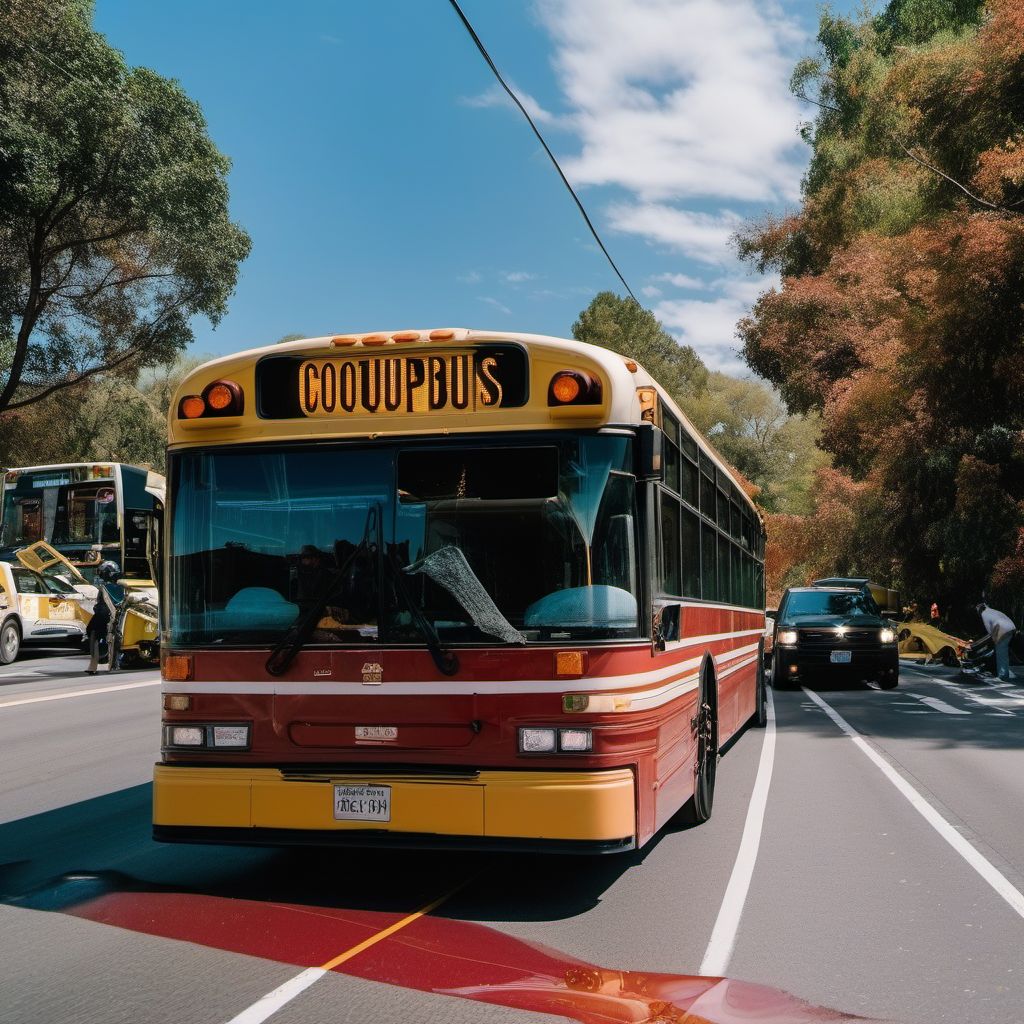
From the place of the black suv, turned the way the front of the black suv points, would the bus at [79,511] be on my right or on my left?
on my right

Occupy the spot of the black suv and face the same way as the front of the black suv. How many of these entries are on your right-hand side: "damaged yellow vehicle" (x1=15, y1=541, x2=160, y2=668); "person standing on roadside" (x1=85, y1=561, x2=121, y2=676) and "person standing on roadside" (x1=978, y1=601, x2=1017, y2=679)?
2

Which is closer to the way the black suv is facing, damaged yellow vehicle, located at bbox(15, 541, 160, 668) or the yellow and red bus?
the yellow and red bus

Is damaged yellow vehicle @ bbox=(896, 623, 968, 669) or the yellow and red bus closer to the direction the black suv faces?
the yellow and red bus

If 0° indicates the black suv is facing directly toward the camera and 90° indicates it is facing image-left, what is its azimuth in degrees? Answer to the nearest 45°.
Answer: approximately 0°

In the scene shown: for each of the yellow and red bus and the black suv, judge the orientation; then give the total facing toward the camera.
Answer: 2

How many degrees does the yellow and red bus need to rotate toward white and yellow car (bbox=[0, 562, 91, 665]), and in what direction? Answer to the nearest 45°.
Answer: approximately 135° to its right

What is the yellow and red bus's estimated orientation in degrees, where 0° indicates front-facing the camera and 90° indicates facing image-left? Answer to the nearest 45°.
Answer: approximately 0°

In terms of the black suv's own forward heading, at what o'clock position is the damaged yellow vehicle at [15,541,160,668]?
The damaged yellow vehicle is roughly at 3 o'clock from the black suv.

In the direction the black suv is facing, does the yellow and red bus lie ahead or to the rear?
ahead
